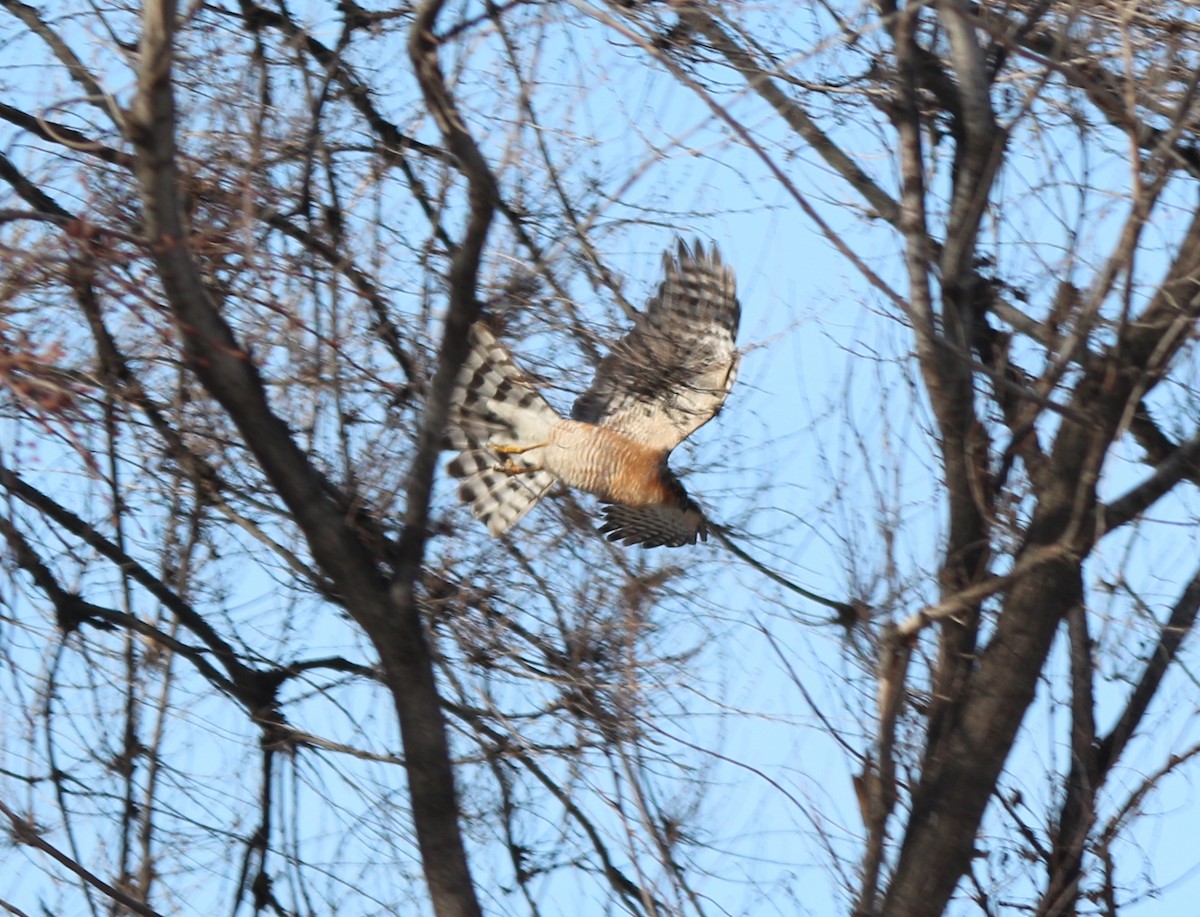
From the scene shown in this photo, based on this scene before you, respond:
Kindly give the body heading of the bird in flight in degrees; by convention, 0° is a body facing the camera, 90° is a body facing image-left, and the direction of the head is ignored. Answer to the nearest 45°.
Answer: approximately 270°
